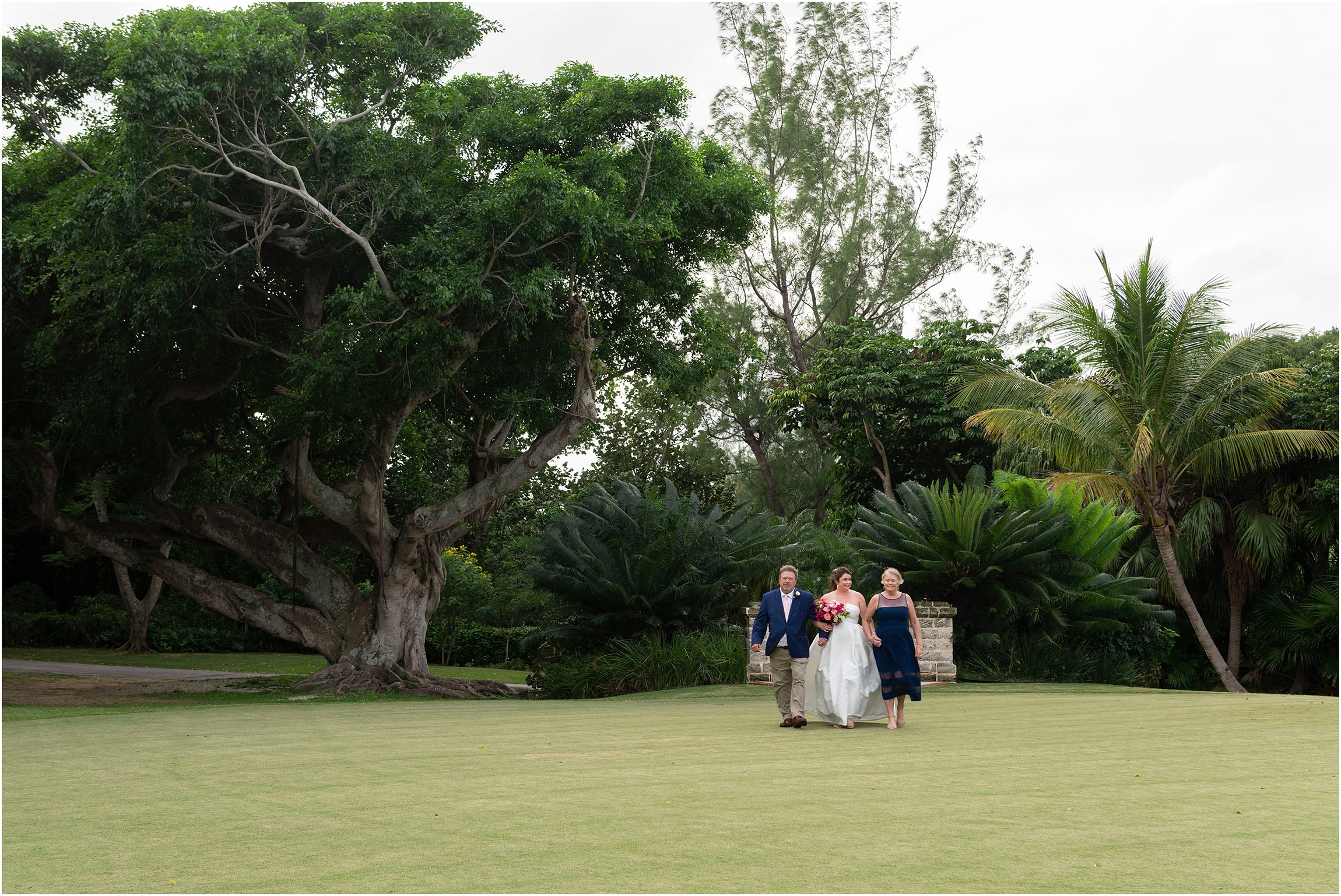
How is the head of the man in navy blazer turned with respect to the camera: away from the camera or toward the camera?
toward the camera

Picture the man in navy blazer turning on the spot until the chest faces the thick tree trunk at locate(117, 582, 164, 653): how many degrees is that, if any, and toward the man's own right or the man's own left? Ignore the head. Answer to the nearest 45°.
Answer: approximately 135° to the man's own right

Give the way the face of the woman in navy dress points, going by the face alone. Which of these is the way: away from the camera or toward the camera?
toward the camera

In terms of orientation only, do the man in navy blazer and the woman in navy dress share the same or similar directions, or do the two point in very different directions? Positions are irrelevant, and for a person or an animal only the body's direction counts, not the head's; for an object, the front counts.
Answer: same or similar directions

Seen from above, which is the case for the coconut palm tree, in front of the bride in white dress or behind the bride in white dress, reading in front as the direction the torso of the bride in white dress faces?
behind

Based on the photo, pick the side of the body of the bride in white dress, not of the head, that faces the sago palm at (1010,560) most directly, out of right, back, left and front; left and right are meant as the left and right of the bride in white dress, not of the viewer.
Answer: back

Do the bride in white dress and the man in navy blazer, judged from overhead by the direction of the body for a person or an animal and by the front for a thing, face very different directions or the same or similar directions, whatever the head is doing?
same or similar directions

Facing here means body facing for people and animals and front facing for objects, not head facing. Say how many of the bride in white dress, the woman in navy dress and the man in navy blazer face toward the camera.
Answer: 3

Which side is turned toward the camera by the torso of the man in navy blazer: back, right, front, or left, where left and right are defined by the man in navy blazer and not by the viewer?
front

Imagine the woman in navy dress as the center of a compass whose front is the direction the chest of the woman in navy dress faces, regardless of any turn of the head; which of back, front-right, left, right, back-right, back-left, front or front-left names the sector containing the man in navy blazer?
right

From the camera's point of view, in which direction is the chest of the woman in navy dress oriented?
toward the camera
